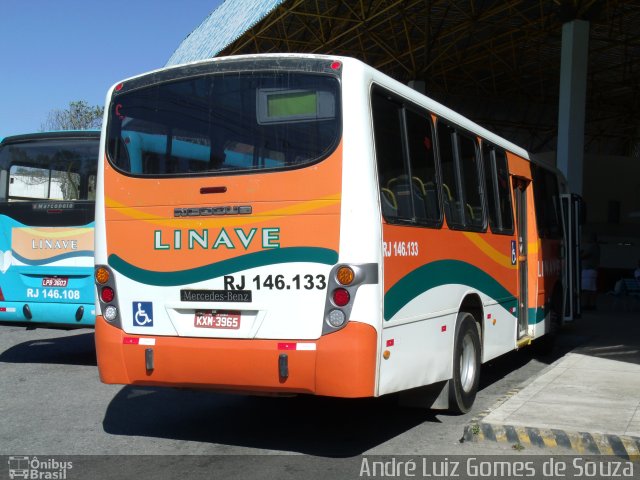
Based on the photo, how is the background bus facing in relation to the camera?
away from the camera

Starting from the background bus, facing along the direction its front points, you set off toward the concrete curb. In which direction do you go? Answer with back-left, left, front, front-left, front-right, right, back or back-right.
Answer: back-right

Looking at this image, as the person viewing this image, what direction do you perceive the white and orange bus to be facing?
facing away from the viewer and to the right of the viewer
